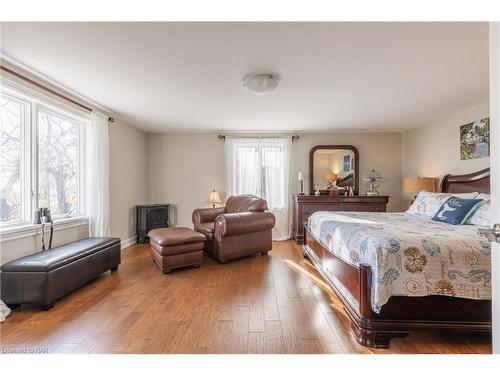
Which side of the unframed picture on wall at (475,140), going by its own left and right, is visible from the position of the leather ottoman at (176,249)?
front

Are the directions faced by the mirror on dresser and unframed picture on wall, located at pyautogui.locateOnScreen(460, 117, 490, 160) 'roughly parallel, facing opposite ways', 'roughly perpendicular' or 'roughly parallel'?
roughly perpendicular

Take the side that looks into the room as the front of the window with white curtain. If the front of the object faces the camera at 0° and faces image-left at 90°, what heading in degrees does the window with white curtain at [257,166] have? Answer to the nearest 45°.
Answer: approximately 0°

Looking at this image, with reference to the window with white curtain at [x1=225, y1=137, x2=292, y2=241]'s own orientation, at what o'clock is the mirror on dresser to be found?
The mirror on dresser is roughly at 9 o'clock from the window with white curtain.

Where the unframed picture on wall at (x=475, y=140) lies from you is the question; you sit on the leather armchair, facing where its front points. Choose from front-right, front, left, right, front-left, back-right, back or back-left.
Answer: back-left

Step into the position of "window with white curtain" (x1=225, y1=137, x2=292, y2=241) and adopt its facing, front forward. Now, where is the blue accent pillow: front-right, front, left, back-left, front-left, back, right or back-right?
front-left

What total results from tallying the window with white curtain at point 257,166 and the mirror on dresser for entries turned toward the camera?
2

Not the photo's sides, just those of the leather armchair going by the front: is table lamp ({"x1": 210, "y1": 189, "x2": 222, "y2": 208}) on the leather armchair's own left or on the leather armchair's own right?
on the leather armchair's own right

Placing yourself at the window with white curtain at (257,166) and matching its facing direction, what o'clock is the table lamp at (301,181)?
The table lamp is roughly at 9 o'clock from the window with white curtain.
